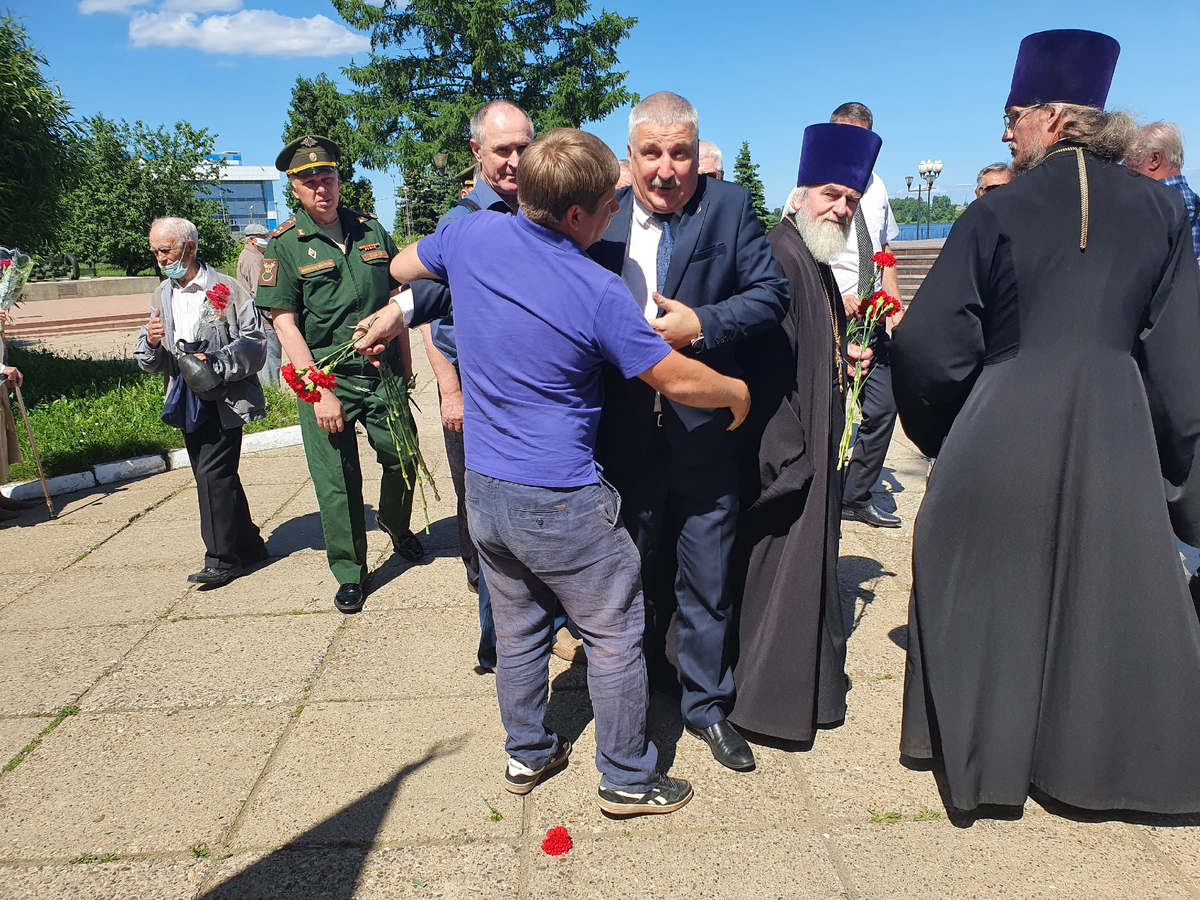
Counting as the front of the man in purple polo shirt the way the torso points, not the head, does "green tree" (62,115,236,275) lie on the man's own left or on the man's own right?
on the man's own left

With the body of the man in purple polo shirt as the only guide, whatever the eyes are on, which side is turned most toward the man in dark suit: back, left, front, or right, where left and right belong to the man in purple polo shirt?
front

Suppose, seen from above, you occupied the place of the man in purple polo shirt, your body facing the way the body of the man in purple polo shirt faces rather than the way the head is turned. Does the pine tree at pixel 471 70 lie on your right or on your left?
on your left

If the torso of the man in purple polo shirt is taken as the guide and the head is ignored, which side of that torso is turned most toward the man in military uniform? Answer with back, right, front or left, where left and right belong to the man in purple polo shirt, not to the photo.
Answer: left

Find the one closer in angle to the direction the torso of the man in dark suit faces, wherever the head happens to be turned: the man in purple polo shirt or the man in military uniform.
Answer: the man in purple polo shirt

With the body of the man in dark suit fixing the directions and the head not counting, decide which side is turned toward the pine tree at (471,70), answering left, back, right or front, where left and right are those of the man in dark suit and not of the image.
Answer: back

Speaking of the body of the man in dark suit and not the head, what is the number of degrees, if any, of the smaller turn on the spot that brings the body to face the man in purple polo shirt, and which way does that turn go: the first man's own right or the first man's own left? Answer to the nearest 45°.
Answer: approximately 45° to the first man's own right

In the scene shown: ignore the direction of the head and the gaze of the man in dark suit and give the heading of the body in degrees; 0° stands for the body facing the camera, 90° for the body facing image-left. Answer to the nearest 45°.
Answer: approximately 0°

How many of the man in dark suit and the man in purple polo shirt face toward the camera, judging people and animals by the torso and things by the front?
1

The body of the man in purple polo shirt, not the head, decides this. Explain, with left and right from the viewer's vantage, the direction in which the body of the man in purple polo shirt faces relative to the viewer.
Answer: facing away from the viewer and to the right of the viewer

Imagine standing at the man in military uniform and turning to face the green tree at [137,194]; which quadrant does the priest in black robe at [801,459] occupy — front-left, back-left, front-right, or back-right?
back-right
